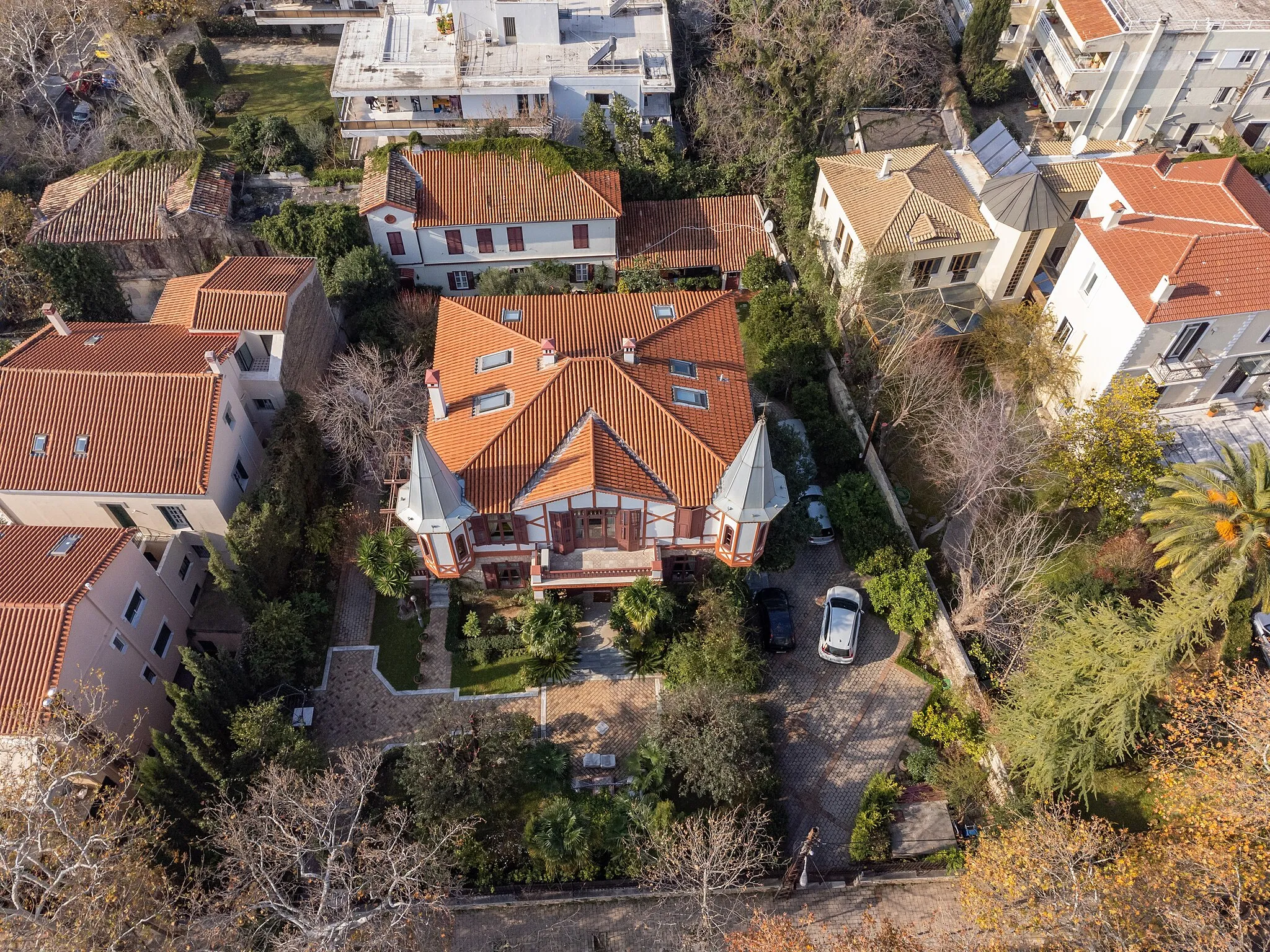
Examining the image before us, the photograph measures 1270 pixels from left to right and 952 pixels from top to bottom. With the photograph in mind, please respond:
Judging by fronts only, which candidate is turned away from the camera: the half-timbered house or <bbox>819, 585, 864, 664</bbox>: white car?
the white car

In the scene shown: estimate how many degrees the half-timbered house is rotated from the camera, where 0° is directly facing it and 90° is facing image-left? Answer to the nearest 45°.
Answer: approximately 0°

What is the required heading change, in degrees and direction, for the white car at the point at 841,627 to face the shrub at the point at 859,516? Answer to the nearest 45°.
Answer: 0° — it already faces it

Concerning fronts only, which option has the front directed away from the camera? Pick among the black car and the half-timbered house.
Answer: the black car

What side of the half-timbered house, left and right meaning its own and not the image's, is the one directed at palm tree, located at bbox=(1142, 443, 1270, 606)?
left

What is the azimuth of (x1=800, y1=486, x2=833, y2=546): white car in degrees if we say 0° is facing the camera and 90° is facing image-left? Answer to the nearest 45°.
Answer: approximately 180°

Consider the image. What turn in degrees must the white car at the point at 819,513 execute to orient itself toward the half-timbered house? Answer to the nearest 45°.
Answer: approximately 135° to its left

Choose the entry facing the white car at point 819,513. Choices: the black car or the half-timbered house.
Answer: the black car

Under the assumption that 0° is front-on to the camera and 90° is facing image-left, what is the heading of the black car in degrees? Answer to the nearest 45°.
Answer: approximately 180°

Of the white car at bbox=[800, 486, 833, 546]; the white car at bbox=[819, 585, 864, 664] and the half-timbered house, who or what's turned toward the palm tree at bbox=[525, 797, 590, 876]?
the half-timbered house

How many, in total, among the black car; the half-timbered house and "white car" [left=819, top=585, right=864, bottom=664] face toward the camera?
1

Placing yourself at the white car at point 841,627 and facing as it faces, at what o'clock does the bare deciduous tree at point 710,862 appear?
The bare deciduous tree is roughly at 6 o'clock from the white car.

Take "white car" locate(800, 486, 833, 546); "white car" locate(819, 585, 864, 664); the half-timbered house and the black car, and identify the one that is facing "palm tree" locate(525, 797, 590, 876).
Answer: the half-timbered house

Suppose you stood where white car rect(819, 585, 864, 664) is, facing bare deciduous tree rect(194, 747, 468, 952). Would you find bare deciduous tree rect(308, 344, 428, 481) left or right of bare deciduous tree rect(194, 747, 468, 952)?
right

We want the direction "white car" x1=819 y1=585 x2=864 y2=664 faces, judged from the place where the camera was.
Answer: facing away from the viewer

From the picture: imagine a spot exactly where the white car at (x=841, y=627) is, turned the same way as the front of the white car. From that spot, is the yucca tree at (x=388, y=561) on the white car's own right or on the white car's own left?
on the white car's own left
